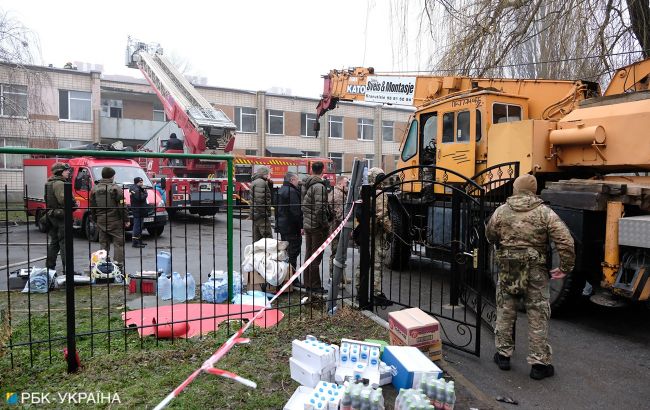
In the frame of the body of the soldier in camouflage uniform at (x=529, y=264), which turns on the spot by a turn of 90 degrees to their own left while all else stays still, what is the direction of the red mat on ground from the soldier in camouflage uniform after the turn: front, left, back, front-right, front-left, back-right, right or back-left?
front

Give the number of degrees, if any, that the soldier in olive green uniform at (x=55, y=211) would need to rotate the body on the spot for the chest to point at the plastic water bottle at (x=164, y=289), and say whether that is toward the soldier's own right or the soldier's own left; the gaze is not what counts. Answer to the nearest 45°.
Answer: approximately 90° to the soldier's own right

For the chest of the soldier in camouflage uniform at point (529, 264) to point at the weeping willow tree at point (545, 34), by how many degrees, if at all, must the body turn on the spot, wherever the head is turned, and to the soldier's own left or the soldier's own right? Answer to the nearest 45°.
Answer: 0° — they already face it

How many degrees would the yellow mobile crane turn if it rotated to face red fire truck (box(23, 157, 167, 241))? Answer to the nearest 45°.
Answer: approximately 45° to its left

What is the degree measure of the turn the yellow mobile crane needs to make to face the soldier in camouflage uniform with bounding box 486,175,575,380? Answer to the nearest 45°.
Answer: approximately 135° to its left

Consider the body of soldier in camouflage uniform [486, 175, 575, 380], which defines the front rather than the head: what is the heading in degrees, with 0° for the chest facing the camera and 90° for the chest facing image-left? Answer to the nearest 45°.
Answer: approximately 180°

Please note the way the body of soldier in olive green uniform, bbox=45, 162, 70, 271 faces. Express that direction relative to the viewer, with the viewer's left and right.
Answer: facing away from the viewer and to the right of the viewer

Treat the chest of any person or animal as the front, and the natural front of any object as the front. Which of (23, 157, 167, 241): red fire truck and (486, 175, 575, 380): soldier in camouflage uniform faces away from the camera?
the soldier in camouflage uniform

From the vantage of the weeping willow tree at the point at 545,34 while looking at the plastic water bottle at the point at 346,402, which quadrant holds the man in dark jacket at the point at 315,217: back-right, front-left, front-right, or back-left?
front-right

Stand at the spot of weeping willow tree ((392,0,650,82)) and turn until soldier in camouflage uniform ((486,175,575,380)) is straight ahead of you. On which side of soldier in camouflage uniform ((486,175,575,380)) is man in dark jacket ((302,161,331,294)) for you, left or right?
right

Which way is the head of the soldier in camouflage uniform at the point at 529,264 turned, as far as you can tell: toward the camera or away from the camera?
away from the camera

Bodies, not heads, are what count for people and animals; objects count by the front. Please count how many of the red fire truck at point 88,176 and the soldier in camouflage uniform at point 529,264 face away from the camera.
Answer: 1

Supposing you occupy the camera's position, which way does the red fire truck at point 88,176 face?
facing the viewer and to the right of the viewer
